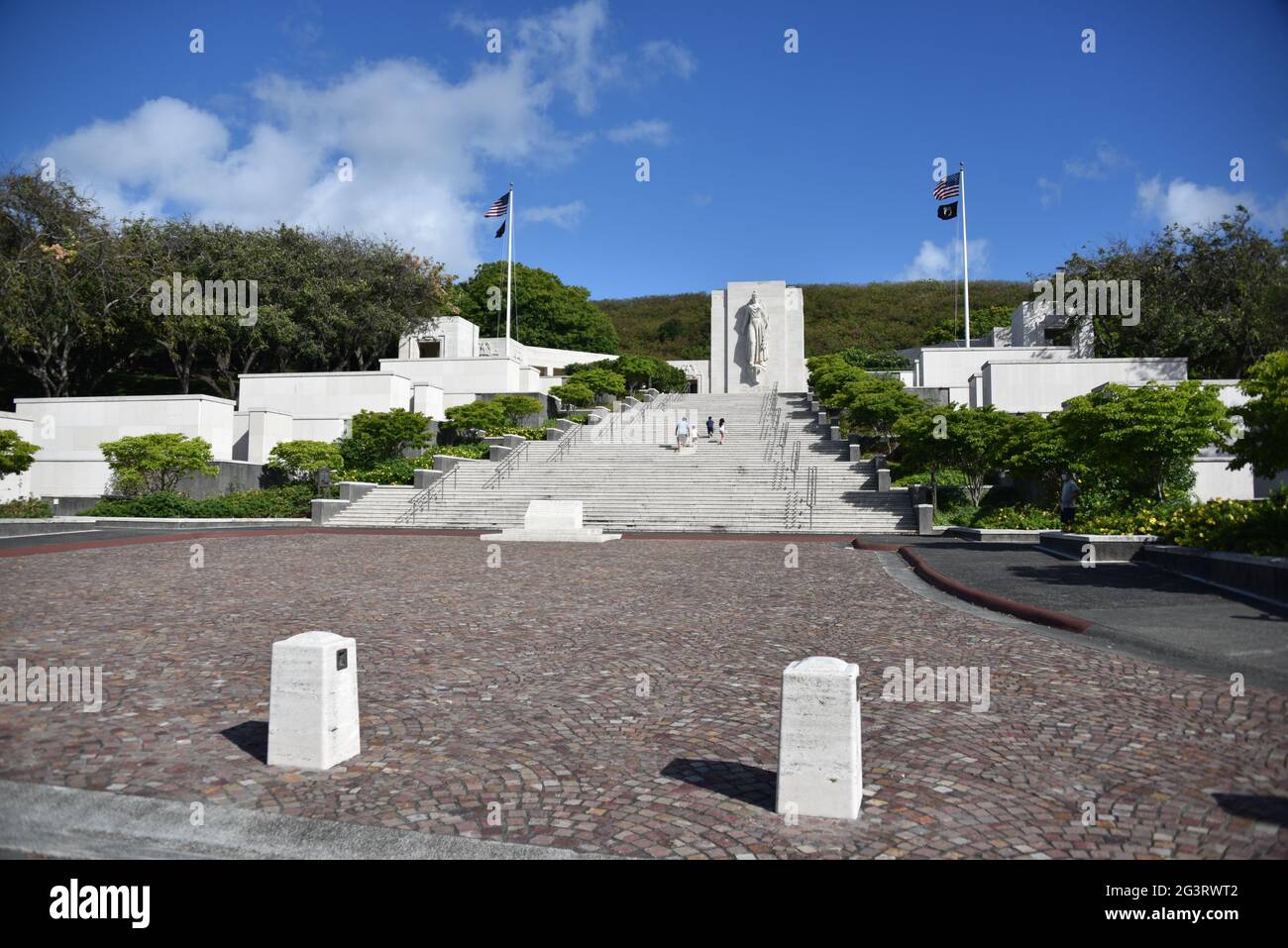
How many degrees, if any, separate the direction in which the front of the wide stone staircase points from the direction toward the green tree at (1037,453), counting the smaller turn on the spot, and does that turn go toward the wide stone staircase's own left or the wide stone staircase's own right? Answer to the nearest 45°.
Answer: approximately 45° to the wide stone staircase's own left

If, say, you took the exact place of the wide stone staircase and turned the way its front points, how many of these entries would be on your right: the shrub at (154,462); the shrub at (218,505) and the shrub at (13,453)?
3

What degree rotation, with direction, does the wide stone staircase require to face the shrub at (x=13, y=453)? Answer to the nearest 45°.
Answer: approximately 90° to its right

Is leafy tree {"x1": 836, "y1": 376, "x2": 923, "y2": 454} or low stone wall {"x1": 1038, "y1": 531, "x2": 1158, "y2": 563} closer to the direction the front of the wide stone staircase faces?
the low stone wall

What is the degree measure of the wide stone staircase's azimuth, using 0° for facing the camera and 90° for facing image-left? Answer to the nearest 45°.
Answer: approximately 0°

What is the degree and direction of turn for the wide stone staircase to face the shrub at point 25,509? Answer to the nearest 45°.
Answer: approximately 90° to its right

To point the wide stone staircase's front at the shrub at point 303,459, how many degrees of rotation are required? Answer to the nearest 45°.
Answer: approximately 90° to its right

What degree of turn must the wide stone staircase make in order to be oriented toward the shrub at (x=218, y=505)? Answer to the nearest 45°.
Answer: approximately 90° to its right

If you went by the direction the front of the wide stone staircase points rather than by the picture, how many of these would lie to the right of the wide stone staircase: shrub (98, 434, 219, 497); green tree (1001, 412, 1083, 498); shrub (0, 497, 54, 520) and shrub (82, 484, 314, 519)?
3

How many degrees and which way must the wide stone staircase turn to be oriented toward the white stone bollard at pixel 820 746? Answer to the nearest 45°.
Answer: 0° — it already faces it

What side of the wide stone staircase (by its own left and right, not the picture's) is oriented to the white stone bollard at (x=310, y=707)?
front

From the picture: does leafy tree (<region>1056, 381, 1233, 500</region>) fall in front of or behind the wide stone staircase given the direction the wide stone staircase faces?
in front
